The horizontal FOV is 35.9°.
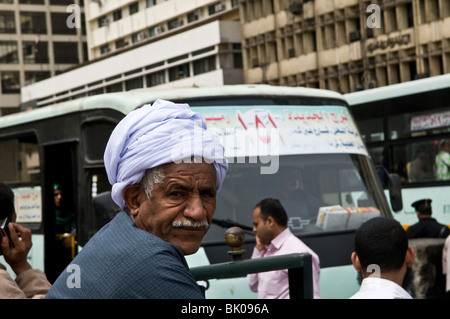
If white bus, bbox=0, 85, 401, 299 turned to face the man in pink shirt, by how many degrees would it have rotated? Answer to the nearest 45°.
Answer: approximately 45° to its right

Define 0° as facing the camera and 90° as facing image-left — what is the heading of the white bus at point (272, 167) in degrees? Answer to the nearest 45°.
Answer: approximately 315°

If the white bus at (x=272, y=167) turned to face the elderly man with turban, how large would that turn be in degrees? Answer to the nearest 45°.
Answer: approximately 45° to its right

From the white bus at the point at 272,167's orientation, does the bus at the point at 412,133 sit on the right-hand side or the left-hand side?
on its left

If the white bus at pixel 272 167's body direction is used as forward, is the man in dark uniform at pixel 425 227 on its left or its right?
on its left

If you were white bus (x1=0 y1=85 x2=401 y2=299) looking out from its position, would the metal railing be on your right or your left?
on your right

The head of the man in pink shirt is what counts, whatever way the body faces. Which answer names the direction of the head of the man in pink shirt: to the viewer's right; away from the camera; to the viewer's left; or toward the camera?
to the viewer's left

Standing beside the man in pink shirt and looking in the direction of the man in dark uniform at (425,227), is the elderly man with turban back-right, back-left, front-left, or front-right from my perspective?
back-right
